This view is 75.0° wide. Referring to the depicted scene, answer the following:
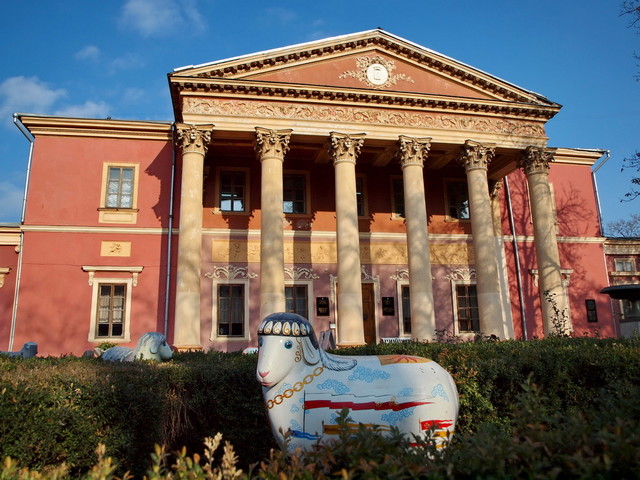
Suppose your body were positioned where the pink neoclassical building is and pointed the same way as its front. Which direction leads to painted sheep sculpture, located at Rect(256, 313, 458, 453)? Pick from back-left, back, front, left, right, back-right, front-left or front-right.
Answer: front

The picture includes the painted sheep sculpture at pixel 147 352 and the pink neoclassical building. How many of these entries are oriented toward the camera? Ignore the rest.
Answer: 1

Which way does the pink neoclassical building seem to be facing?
toward the camera

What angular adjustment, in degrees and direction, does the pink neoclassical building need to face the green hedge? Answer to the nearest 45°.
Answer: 0° — it already faces it

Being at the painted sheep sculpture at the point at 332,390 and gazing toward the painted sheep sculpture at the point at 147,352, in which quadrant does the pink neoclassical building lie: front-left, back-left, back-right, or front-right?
front-right

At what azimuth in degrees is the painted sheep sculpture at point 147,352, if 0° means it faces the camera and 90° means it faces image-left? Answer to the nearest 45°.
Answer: approximately 270°

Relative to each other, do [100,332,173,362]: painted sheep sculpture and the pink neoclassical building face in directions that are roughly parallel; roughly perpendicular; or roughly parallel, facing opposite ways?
roughly perpendicular
